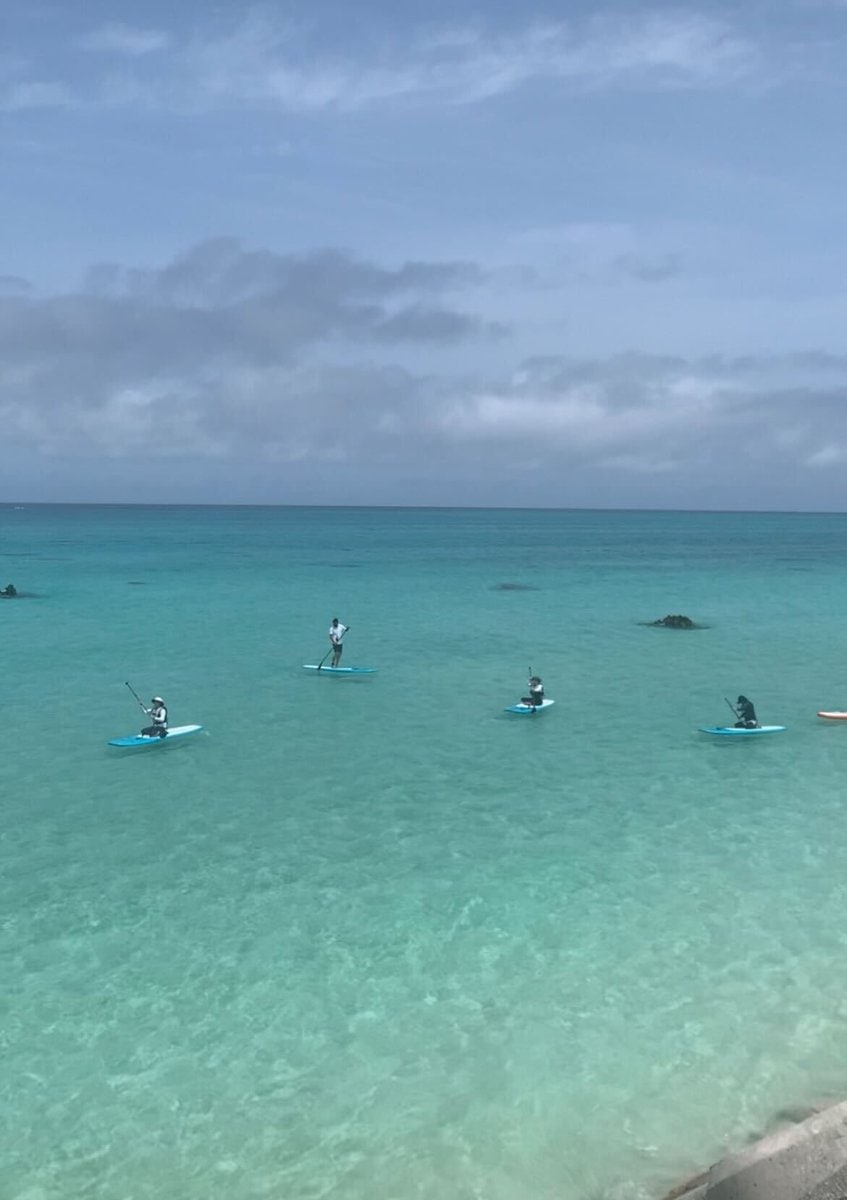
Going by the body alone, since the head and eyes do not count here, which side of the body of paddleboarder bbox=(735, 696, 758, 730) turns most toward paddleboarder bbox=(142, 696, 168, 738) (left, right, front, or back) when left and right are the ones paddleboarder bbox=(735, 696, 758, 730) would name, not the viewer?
front

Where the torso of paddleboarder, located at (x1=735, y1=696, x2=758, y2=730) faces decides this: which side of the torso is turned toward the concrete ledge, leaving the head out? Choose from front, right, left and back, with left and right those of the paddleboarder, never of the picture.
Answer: left

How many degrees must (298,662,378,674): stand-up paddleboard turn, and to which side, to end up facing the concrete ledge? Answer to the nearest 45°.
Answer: approximately 90° to its left

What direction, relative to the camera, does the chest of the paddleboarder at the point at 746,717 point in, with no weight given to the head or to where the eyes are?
to the viewer's left

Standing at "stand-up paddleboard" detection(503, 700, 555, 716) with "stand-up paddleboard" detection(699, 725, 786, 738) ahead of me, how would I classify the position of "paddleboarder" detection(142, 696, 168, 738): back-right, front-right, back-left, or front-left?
back-right

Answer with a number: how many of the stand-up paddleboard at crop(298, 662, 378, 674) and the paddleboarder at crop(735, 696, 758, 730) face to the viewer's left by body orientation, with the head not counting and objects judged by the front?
2

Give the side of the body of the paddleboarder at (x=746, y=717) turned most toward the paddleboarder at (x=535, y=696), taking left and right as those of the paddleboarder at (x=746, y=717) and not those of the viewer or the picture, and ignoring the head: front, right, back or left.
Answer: front

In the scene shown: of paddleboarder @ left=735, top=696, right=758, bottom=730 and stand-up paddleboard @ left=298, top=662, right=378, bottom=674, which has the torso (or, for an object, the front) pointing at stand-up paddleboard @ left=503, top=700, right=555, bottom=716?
the paddleboarder

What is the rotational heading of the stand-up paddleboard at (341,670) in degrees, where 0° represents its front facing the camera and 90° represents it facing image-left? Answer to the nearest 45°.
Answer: approximately 90°

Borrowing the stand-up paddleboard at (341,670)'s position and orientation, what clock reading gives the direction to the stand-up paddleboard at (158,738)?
the stand-up paddleboard at (158,738) is roughly at 10 o'clock from the stand-up paddleboard at (341,670).

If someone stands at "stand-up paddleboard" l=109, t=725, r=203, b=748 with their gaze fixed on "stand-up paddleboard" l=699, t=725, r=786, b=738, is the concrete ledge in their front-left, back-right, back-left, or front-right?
front-right
